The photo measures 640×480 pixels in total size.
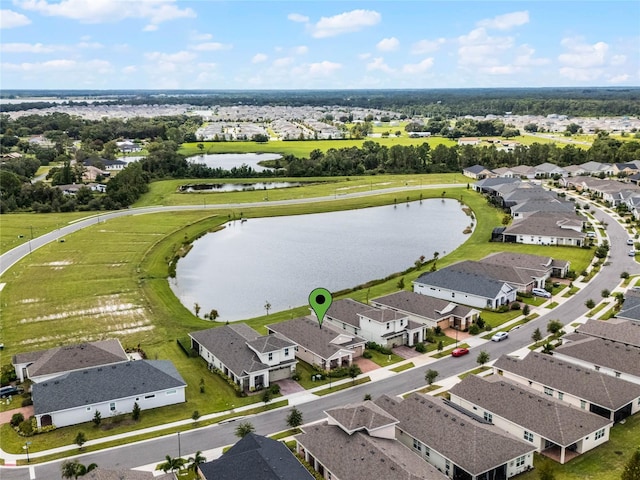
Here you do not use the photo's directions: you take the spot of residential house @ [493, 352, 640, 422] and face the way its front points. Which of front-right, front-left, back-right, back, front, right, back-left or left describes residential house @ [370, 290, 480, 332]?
front

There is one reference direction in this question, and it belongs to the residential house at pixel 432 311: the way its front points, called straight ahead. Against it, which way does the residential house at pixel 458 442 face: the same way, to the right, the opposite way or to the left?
the opposite way

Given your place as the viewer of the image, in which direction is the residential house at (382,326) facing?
facing the viewer and to the right of the viewer

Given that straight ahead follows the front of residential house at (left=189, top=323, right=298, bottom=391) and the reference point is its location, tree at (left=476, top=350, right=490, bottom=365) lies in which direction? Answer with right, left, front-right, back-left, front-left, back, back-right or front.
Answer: front-left

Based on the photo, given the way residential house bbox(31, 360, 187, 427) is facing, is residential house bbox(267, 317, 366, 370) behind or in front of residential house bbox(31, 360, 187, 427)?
behind

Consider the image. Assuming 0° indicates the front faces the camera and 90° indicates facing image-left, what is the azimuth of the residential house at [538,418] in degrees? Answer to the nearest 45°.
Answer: approximately 135°

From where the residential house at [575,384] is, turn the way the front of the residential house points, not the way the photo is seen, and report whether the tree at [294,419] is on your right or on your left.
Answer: on your left

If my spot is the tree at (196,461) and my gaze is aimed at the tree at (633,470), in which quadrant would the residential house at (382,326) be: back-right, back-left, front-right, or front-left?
front-left

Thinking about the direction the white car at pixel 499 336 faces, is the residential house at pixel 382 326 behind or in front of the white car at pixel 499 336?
in front

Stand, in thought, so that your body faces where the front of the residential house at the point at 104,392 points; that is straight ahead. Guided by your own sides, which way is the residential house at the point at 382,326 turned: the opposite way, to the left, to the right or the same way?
to the left

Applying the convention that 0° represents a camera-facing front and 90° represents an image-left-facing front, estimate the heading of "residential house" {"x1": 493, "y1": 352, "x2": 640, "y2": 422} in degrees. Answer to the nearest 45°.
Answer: approximately 135°

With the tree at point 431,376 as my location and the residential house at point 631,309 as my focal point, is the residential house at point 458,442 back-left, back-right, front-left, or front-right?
back-right
